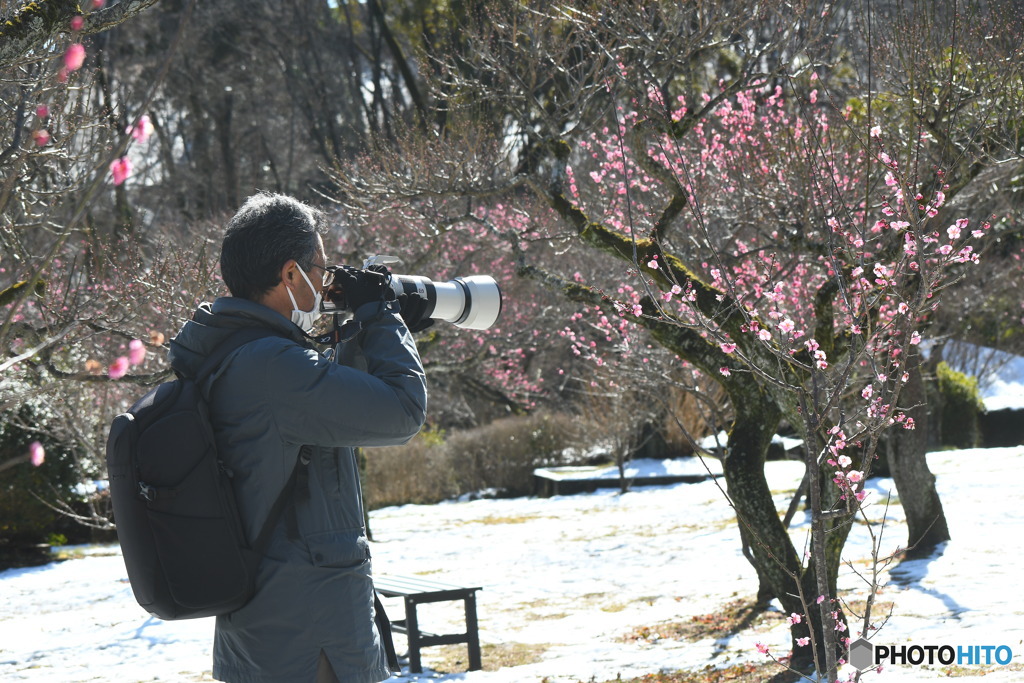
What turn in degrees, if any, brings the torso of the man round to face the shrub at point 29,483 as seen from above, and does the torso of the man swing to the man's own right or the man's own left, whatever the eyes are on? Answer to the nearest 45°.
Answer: approximately 90° to the man's own left

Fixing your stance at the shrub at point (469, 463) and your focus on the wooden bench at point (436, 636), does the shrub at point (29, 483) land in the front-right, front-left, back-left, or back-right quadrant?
front-right

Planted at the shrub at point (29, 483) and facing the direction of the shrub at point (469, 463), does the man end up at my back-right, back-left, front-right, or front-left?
back-right

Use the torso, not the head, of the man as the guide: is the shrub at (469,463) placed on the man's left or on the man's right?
on the man's left

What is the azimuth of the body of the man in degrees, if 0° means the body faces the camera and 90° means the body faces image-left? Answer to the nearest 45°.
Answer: approximately 270°
